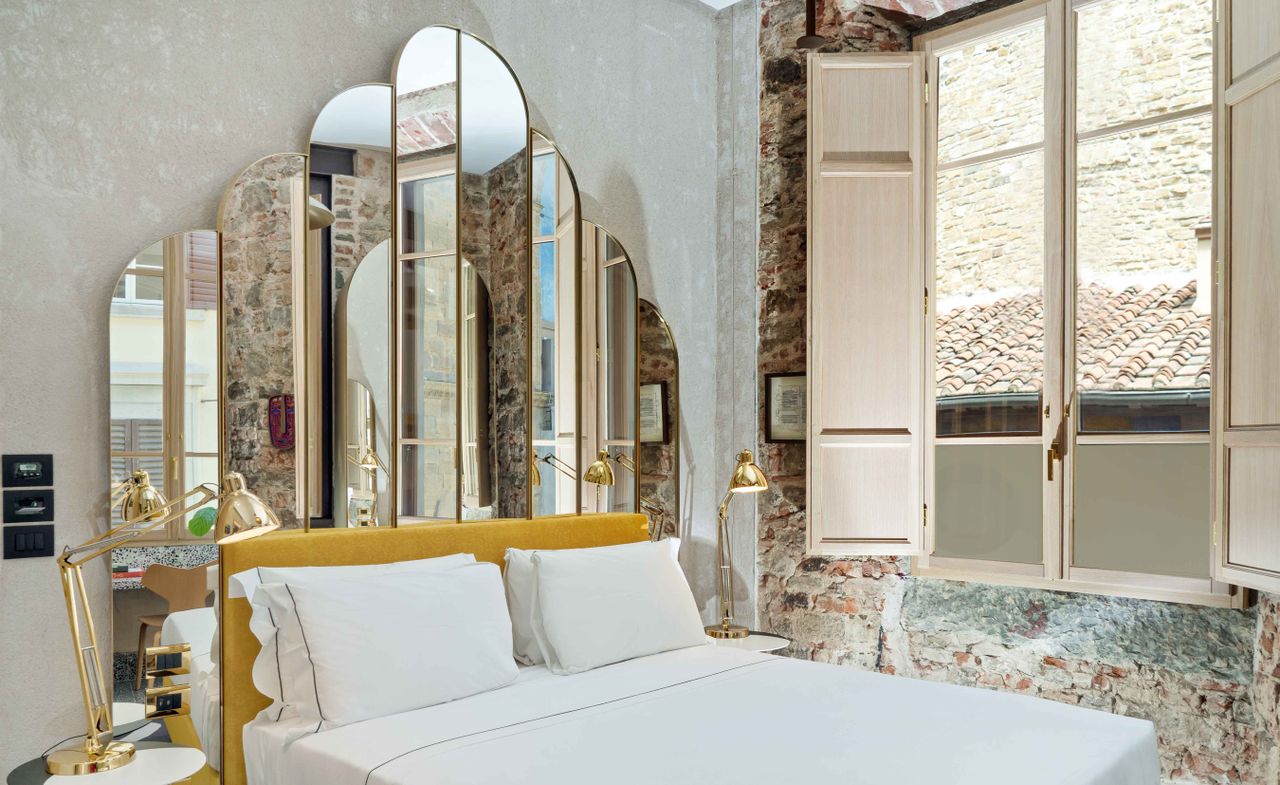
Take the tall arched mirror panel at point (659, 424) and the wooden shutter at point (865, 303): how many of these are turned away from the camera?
0

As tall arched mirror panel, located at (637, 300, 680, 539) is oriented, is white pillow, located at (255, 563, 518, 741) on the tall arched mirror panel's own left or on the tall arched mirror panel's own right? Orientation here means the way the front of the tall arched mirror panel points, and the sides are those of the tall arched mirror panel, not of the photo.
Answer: on the tall arched mirror panel's own right

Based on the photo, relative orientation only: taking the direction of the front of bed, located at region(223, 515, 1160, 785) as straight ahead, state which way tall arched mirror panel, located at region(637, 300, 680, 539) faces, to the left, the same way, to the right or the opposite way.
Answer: the same way

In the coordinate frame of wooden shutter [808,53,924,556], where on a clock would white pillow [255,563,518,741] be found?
The white pillow is roughly at 1 o'clock from the wooden shutter.

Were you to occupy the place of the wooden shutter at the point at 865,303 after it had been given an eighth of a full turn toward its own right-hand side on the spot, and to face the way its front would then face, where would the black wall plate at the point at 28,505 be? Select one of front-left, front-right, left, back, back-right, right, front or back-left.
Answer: front

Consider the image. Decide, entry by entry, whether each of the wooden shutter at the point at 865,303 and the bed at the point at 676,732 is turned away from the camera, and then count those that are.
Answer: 0

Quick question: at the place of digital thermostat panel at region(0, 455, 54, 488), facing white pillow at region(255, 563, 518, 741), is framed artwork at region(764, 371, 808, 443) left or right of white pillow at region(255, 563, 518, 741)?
left

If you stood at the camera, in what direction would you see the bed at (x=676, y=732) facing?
facing the viewer and to the right of the viewer

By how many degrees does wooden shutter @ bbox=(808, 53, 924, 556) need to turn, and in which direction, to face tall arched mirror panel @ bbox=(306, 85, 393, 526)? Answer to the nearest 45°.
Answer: approximately 45° to its right

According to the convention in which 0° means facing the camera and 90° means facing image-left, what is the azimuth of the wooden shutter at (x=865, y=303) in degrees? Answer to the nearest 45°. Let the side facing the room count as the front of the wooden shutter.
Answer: approximately 0°

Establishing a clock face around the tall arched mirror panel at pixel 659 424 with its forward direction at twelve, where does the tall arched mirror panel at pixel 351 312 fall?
the tall arched mirror panel at pixel 351 312 is roughly at 3 o'clock from the tall arched mirror panel at pixel 659 424.

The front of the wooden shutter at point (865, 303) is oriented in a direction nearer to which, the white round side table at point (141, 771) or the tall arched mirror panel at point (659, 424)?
the white round side table
